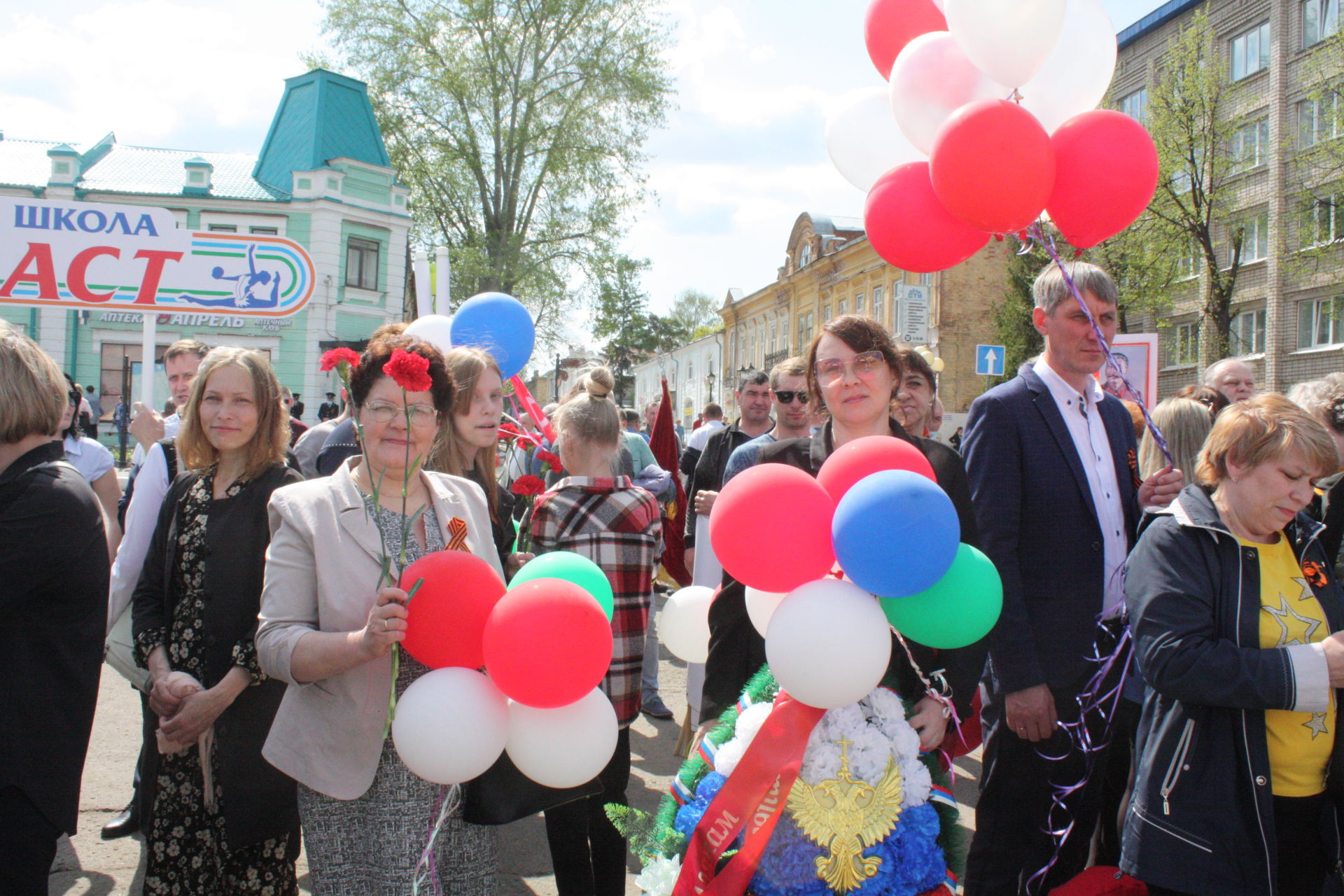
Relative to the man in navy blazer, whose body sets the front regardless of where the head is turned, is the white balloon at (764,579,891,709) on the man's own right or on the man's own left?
on the man's own right

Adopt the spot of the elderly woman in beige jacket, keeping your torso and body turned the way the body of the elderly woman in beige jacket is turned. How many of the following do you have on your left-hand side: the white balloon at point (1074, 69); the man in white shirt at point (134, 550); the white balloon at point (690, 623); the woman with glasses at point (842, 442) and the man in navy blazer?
4

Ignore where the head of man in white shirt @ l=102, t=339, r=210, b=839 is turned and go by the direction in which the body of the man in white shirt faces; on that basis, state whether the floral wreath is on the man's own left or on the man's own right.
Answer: on the man's own left

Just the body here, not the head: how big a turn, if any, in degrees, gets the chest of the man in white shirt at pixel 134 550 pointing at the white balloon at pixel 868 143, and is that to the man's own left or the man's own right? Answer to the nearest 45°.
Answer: approximately 90° to the man's own left

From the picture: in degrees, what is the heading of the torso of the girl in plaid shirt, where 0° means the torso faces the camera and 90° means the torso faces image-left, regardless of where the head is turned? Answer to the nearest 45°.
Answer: approximately 180°

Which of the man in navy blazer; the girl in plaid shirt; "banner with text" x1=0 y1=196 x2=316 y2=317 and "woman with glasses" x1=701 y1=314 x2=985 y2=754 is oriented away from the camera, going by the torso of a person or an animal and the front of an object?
the girl in plaid shirt

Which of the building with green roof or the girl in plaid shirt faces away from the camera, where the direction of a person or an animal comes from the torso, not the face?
the girl in plaid shirt

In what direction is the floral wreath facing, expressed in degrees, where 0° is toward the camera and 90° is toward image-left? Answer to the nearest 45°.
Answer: approximately 0°

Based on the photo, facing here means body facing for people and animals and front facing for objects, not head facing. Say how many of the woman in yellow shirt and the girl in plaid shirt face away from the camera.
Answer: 1

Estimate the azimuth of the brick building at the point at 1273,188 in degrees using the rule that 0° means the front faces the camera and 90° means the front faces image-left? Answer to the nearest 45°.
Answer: approximately 45°

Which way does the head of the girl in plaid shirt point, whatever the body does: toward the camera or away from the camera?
away from the camera

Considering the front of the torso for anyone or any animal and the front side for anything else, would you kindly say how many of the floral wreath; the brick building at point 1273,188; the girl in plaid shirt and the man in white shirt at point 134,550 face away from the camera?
1

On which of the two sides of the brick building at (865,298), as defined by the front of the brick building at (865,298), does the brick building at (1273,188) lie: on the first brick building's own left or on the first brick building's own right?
on the first brick building's own left
